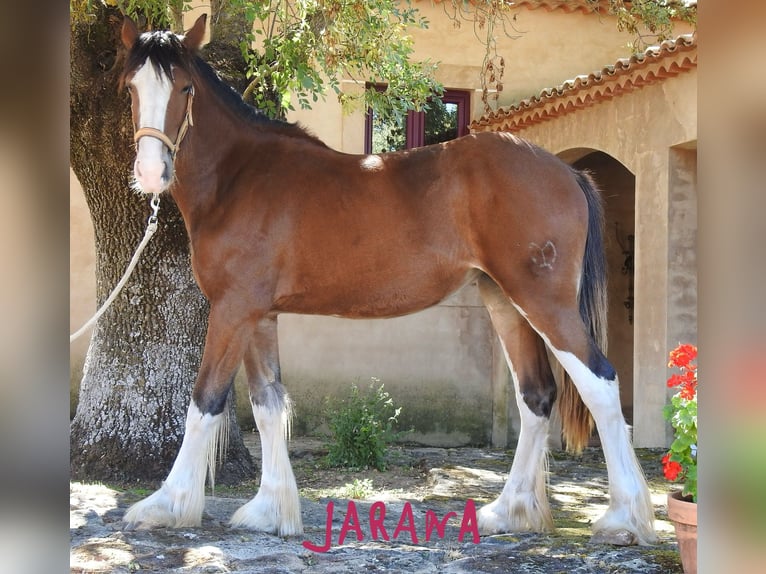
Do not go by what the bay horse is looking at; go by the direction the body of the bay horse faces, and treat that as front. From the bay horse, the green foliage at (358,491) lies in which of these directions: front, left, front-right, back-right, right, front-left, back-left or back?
right

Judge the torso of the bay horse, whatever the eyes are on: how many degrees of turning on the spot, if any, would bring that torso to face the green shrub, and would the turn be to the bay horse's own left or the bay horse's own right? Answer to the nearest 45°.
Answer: approximately 90° to the bay horse's own right

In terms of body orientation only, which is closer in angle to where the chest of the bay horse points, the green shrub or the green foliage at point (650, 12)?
the green shrub

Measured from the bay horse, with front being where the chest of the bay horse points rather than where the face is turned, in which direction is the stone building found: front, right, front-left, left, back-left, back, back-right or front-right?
right

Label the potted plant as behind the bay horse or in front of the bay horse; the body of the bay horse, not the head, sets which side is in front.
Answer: behind

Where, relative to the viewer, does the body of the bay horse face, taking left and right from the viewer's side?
facing to the left of the viewer

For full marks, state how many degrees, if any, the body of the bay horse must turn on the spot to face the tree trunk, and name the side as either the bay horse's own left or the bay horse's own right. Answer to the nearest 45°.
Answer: approximately 45° to the bay horse's own right

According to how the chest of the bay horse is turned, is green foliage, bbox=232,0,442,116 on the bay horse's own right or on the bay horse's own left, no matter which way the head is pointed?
on the bay horse's own right
